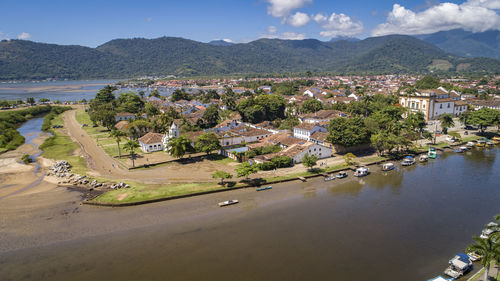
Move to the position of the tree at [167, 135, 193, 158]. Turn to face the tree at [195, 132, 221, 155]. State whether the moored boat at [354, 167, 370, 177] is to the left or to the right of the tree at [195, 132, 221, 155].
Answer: right

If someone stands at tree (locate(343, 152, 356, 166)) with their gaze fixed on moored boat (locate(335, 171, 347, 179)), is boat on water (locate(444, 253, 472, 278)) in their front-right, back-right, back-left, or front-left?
front-left

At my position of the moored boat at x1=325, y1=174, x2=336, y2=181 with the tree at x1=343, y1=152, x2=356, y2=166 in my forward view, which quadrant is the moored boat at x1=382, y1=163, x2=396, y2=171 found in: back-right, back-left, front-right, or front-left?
front-right

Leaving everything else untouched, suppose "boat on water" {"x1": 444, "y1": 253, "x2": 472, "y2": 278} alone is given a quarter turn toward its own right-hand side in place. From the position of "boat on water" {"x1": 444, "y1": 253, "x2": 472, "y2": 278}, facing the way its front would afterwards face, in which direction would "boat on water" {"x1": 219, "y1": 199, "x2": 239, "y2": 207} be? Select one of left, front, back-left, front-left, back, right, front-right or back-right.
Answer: front-left

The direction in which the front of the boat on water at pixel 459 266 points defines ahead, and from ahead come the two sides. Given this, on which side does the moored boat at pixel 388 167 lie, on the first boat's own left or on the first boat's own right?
on the first boat's own right
